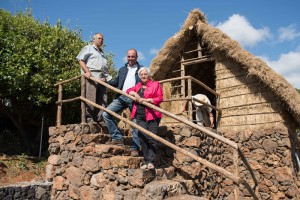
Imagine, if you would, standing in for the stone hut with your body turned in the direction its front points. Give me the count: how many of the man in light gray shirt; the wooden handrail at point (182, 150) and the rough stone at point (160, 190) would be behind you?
0

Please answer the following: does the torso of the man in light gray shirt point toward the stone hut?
no

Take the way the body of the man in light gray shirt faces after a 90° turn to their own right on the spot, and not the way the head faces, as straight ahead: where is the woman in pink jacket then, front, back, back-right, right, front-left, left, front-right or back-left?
left

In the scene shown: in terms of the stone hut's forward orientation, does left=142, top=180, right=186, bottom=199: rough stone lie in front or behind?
in front

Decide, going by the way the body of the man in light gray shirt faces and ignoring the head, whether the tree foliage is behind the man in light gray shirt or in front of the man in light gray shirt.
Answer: behind

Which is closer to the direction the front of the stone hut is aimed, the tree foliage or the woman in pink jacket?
the woman in pink jacket

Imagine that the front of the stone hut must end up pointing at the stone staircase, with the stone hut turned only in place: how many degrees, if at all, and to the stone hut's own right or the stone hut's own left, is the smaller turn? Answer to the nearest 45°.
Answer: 0° — it already faces it

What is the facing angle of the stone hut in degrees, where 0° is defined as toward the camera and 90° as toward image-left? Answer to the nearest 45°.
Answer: approximately 45°

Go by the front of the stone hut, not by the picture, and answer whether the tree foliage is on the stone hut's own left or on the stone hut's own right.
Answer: on the stone hut's own right

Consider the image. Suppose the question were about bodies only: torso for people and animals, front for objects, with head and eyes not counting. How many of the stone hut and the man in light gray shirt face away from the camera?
0

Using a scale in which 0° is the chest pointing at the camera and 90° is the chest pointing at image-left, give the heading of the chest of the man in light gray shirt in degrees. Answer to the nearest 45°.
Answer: approximately 315°

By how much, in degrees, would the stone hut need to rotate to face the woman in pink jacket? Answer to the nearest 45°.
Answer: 0° — it already faces them
